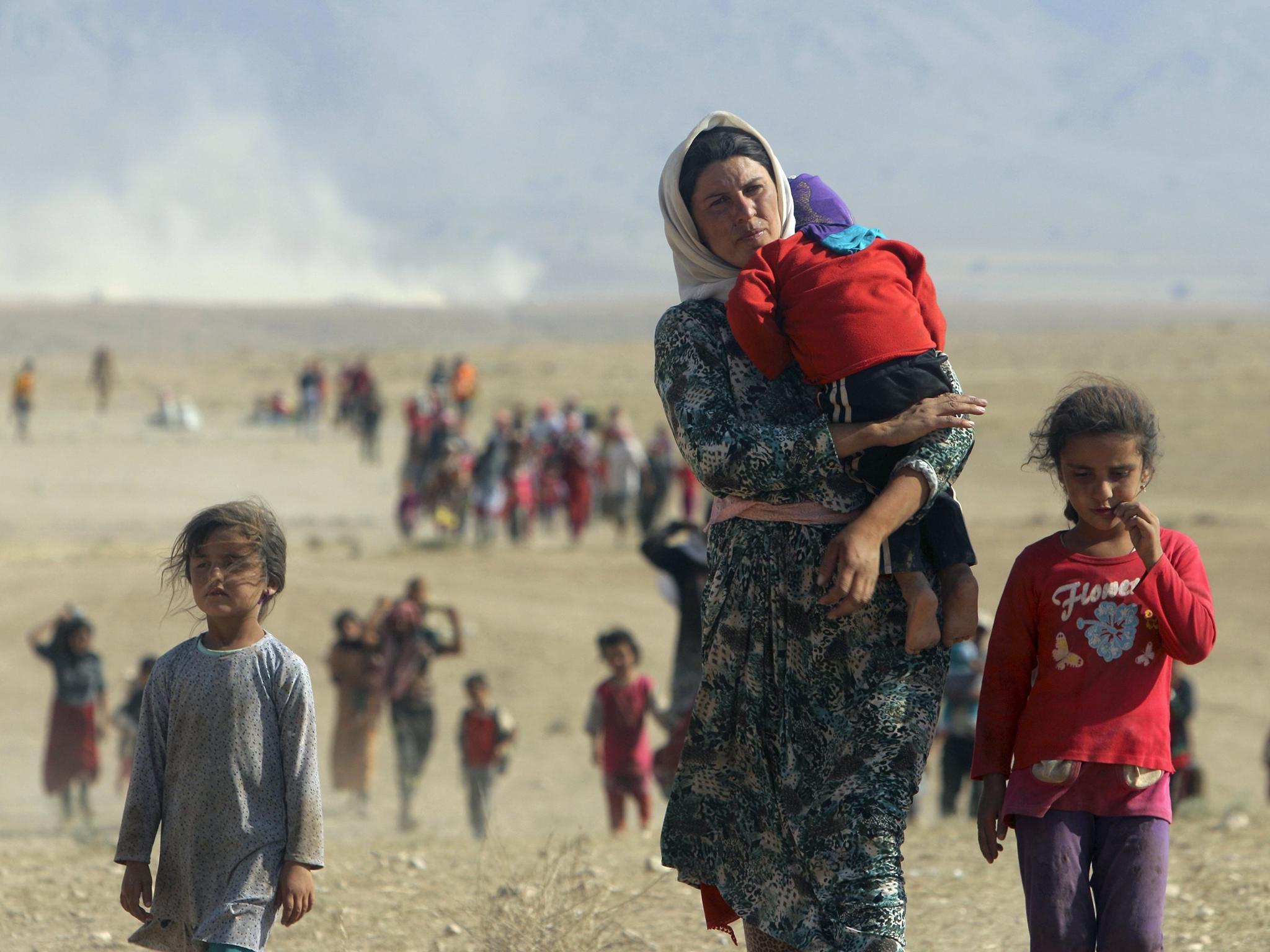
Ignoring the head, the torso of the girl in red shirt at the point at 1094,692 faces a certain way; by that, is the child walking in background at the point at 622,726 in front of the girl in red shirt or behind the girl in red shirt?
behind

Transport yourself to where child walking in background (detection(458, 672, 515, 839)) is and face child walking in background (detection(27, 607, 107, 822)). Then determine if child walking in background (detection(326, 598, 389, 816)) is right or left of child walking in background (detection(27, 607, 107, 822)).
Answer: right

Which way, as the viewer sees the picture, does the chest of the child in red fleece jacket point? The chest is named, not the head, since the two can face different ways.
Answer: away from the camera

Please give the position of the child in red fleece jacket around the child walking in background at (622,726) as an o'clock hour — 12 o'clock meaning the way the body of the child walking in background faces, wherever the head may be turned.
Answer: The child in red fleece jacket is roughly at 12 o'clock from the child walking in background.

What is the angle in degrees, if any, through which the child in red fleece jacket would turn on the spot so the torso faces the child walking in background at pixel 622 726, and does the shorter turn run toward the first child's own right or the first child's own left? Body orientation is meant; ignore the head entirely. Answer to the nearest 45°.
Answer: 0° — they already face them

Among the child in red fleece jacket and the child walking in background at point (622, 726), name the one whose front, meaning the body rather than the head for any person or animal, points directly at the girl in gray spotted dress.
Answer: the child walking in background
